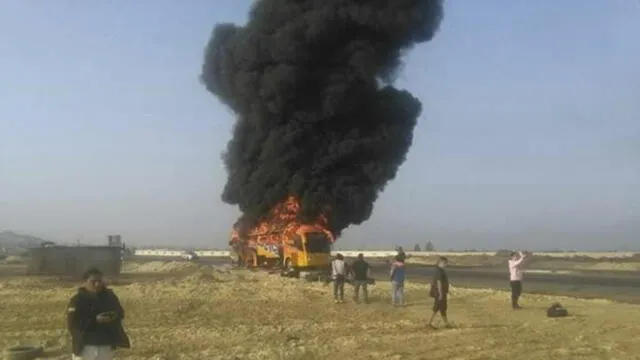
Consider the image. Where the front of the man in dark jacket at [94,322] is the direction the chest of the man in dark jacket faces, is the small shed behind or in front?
behind

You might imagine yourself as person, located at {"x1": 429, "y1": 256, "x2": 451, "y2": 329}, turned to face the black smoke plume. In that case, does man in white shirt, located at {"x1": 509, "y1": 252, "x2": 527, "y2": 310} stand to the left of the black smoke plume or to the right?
right

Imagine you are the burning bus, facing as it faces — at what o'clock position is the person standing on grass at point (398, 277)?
The person standing on grass is roughly at 1 o'clock from the burning bus.

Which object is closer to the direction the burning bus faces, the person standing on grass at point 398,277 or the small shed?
the person standing on grass

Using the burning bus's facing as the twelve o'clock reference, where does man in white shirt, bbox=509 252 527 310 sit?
The man in white shirt is roughly at 1 o'clock from the burning bus.

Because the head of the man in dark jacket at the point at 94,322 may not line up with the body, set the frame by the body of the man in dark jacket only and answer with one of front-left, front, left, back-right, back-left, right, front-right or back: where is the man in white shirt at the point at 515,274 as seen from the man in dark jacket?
back-left

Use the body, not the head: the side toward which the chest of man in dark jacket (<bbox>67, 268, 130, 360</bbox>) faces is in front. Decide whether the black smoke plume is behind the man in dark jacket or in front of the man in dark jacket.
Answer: behind

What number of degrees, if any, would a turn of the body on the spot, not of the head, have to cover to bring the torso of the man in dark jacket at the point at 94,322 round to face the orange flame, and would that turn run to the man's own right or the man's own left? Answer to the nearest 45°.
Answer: approximately 180°

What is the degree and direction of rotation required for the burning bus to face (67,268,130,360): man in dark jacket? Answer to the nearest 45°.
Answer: approximately 45° to its right

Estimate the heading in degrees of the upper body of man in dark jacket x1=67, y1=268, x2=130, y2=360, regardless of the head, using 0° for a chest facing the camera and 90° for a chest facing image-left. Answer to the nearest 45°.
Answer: approximately 0°
